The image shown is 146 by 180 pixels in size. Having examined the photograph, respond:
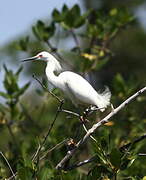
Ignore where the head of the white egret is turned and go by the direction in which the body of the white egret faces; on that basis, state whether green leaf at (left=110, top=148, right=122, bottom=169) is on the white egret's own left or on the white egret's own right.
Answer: on the white egret's own left

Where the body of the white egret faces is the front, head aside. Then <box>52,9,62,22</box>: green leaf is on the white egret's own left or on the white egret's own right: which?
on the white egret's own right

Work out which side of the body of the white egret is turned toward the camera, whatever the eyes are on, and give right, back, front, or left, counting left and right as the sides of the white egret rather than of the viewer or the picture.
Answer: left
